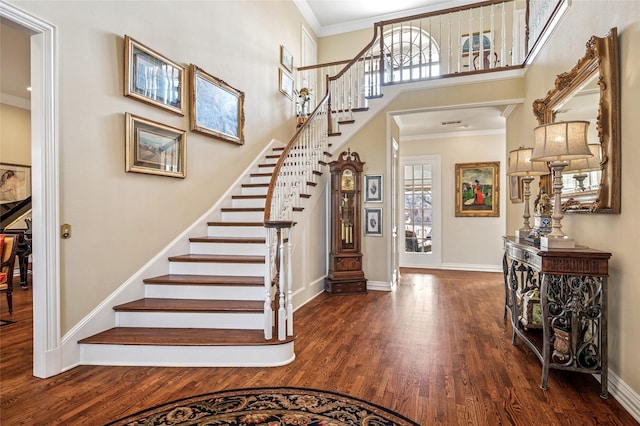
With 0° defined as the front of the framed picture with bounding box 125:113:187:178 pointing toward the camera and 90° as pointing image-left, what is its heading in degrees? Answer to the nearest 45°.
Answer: approximately 315°

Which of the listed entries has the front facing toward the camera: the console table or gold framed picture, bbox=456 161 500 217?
the gold framed picture

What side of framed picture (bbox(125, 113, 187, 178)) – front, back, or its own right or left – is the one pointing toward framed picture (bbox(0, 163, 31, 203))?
back

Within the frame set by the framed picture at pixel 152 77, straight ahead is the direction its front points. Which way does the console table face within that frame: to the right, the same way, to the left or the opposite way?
the opposite way

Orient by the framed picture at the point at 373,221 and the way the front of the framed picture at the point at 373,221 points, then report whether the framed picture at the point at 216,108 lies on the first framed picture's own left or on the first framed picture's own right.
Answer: on the first framed picture's own right

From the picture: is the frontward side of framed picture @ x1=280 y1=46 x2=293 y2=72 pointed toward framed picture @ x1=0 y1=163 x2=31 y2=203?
no

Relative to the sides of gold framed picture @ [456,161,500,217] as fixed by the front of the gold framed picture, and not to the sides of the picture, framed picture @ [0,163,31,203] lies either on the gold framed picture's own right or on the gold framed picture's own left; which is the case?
on the gold framed picture's own right

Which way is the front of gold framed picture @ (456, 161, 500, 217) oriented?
toward the camera

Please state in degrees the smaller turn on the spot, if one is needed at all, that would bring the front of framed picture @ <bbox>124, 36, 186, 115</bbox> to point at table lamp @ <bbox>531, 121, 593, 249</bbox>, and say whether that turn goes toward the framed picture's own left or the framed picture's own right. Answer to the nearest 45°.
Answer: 0° — it already faces it

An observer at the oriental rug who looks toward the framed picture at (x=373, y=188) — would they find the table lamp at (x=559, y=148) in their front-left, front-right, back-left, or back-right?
front-right

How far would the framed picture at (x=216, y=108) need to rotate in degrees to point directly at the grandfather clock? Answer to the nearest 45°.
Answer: approximately 45° to its left

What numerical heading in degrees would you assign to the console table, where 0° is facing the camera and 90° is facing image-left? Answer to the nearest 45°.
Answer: approximately 90°

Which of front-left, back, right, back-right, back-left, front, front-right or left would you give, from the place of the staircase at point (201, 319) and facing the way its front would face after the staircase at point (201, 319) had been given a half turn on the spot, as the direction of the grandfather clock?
front-right

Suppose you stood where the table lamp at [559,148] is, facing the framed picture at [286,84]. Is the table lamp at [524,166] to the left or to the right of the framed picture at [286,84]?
right

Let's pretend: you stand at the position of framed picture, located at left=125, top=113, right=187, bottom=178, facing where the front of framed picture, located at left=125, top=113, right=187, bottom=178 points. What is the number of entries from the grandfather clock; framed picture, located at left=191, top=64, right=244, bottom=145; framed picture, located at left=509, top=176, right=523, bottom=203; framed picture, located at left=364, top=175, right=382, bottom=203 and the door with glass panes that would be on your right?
0

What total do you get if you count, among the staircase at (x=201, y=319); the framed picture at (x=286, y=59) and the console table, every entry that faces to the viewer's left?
1

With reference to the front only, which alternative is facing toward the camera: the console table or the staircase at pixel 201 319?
the staircase

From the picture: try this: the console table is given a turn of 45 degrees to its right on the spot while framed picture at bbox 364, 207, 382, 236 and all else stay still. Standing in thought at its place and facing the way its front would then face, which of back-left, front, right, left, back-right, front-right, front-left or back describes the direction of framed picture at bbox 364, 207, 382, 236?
front

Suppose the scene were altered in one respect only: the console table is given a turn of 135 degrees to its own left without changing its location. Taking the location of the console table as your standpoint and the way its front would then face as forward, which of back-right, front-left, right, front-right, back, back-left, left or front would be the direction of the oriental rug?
right

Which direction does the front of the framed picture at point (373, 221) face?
toward the camera
